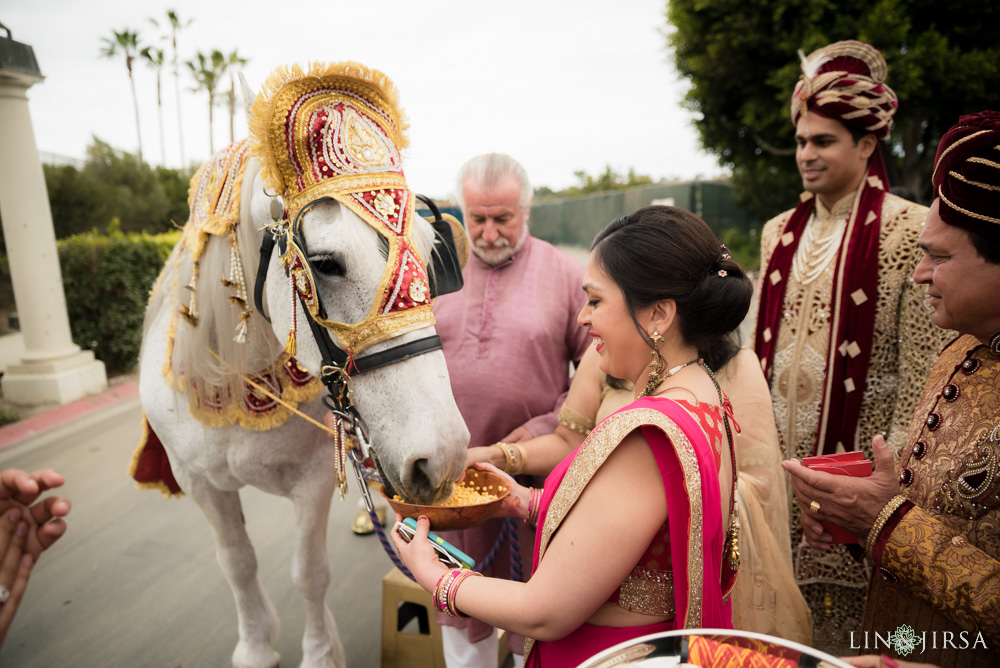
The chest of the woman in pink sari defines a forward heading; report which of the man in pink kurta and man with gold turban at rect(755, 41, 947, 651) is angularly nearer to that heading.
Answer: the man in pink kurta

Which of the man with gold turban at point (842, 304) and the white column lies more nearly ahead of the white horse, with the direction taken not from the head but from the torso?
the man with gold turban

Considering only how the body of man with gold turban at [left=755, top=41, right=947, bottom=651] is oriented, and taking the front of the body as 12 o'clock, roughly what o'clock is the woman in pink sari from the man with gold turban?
The woman in pink sari is roughly at 11 o'clock from the man with gold turban.

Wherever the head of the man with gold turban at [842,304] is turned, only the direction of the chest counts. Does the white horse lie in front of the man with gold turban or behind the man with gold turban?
in front

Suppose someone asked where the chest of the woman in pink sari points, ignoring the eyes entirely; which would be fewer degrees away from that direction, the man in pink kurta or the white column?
the white column

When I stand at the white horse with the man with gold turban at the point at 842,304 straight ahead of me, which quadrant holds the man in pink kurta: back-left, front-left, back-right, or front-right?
front-left

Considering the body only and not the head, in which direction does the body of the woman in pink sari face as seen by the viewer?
to the viewer's left

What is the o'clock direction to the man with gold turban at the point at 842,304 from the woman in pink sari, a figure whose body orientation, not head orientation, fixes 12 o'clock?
The man with gold turban is roughly at 4 o'clock from the woman in pink sari.

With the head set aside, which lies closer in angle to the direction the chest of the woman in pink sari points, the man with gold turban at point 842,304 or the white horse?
the white horse

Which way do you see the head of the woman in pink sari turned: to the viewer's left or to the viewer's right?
to the viewer's left

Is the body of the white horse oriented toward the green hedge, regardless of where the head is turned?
no

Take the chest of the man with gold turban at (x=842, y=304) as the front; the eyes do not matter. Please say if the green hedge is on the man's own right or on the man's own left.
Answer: on the man's own right
